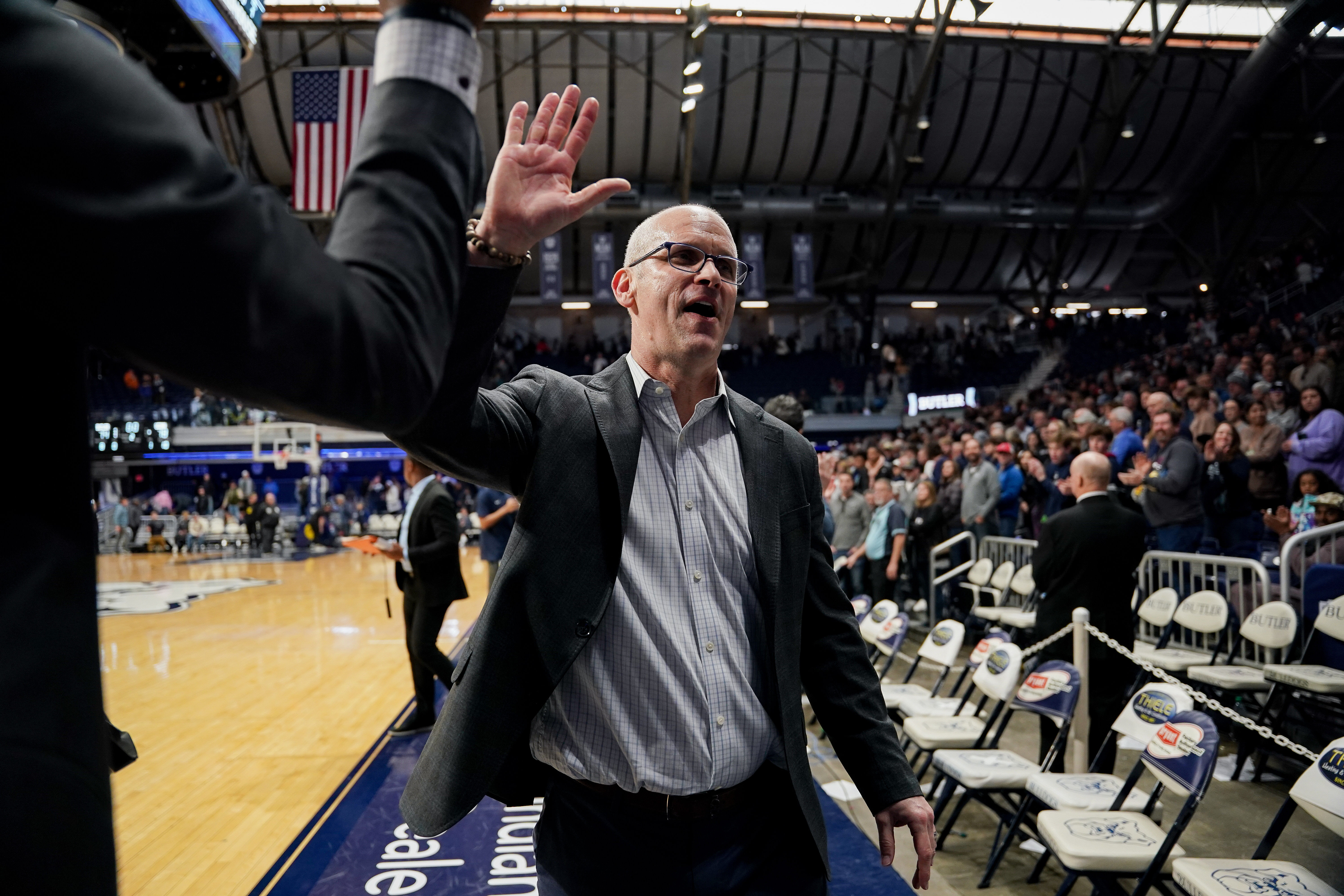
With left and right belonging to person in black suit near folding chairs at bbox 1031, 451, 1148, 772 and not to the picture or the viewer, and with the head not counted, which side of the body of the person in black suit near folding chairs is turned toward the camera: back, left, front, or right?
back

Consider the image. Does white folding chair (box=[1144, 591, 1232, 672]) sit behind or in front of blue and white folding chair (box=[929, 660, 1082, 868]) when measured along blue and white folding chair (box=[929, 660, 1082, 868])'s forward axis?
behind

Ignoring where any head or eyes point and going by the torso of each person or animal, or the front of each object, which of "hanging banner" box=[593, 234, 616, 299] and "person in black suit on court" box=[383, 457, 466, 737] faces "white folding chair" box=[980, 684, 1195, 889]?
the hanging banner

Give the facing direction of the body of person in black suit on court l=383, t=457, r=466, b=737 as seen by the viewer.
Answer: to the viewer's left
